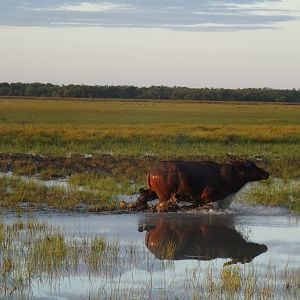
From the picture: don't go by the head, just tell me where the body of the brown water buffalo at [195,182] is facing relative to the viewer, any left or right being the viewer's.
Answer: facing to the right of the viewer
